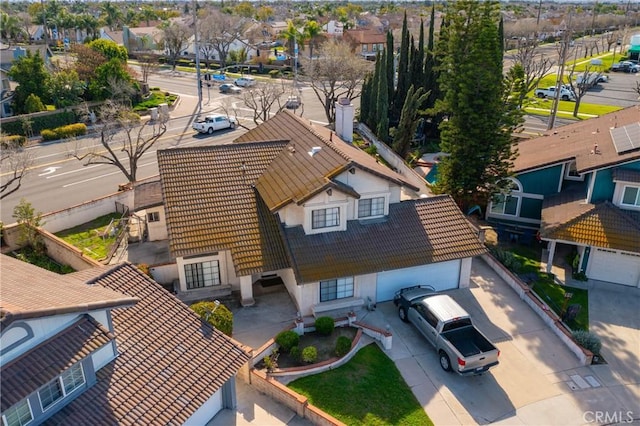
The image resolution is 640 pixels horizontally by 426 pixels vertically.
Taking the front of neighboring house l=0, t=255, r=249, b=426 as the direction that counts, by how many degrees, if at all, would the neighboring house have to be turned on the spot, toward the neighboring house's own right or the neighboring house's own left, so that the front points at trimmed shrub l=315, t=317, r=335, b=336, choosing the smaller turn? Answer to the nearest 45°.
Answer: approximately 45° to the neighboring house's own left

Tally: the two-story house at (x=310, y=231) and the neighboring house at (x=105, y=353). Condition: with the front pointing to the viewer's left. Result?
0

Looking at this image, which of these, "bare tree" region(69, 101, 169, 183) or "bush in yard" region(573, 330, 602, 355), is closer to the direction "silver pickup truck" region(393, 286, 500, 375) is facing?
the bare tree

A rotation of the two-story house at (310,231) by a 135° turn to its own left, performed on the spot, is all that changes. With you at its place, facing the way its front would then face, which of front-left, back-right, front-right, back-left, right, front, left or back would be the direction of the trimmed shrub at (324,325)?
back

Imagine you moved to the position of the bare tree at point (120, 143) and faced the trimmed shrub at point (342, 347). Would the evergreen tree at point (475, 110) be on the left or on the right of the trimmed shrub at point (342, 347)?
left

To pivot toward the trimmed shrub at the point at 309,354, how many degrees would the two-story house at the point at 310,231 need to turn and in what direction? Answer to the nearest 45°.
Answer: approximately 45° to its right

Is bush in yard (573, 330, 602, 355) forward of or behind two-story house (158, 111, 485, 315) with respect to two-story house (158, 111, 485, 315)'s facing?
forward

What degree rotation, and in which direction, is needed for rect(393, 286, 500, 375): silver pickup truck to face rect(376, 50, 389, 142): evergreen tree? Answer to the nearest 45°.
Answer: approximately 45° to its right

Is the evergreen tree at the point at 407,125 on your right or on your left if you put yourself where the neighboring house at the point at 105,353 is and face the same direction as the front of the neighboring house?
on your left

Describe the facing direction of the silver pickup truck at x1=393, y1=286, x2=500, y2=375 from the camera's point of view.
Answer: facing away from the viewer and to the left of the viewer

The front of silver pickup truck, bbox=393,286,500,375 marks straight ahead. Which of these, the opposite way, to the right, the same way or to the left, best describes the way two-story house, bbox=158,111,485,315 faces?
the opposite way

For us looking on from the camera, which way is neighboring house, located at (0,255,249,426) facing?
facing the viewer and to the right of the viewer

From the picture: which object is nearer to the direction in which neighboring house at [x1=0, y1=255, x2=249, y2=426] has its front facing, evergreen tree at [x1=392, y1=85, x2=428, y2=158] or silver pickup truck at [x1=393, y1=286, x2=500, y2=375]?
the silver pickup truck

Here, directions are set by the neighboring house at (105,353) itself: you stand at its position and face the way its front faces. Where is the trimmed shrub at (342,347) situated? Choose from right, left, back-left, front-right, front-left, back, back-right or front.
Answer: front-left

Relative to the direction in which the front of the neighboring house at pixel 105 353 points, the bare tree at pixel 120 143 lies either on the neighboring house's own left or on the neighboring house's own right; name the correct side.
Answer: on the neighboring house's own left

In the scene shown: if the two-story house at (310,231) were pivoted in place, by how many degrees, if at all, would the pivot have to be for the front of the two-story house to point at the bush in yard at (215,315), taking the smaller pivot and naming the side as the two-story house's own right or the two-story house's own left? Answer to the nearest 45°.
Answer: approximately 90° to the two-story house's own right

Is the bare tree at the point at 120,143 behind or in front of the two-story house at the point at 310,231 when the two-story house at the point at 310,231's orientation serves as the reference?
behind

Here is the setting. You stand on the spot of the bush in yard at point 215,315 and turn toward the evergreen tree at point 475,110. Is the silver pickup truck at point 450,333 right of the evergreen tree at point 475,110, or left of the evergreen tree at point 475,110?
right
